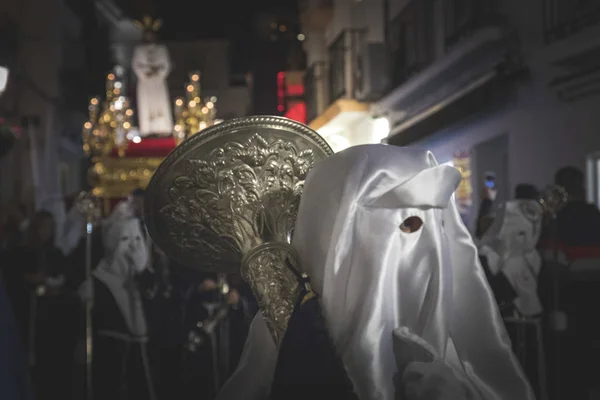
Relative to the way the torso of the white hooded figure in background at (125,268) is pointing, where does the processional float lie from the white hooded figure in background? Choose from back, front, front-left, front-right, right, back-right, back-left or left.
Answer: back-left

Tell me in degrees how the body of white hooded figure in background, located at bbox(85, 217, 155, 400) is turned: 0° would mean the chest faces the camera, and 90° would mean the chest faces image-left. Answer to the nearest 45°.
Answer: approximately 315°

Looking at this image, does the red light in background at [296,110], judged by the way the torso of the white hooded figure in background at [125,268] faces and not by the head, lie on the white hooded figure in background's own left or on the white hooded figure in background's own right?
on the white hooded figure in background's own left

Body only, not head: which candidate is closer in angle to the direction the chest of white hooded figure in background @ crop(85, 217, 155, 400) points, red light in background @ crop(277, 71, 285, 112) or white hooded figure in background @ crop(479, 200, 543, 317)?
the white hooded figure in background

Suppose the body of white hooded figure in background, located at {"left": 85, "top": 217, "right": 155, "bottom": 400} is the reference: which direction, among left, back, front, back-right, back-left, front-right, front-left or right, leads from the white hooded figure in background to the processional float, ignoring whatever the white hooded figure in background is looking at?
back-left
